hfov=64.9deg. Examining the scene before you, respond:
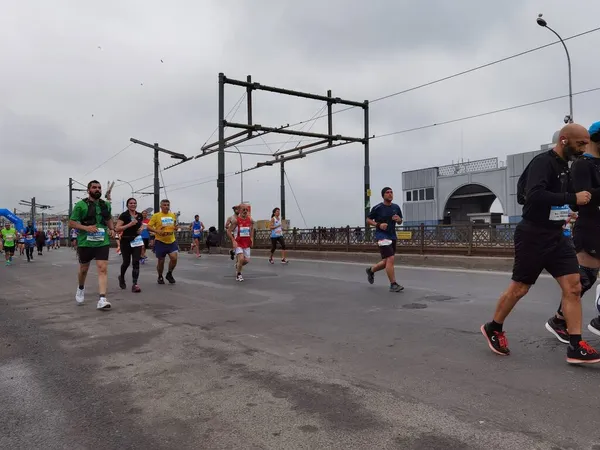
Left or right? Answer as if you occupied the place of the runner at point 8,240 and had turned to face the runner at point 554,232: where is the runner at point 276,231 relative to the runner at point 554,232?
left

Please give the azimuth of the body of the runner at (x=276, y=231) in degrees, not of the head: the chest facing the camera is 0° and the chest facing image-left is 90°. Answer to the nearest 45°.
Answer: approximately 315°

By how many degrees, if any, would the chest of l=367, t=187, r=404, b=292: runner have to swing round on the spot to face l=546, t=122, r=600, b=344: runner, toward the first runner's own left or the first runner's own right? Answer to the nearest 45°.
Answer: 0° — they already face them
